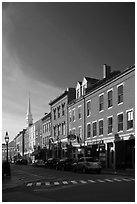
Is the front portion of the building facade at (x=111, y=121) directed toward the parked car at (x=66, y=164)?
no

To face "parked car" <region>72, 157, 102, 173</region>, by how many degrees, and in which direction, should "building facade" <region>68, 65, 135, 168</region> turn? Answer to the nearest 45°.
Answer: approximately 45° to its left

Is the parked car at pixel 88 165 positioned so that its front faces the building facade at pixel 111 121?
no

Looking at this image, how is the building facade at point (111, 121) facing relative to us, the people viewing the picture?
facing the viewer and to the left of the viewer
